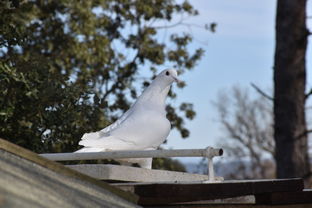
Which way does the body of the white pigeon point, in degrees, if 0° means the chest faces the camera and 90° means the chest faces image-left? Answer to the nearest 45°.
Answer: approximately 270°

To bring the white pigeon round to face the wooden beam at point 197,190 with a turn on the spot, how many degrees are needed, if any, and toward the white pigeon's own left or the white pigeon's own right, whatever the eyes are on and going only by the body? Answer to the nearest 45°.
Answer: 0° — it already faces it

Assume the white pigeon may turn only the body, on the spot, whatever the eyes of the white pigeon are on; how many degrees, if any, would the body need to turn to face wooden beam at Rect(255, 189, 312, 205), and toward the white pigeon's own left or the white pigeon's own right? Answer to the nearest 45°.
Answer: approximately 45° to the white pigeon's own right

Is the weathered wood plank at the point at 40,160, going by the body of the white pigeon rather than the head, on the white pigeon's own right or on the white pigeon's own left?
on the white pigeon's own right
